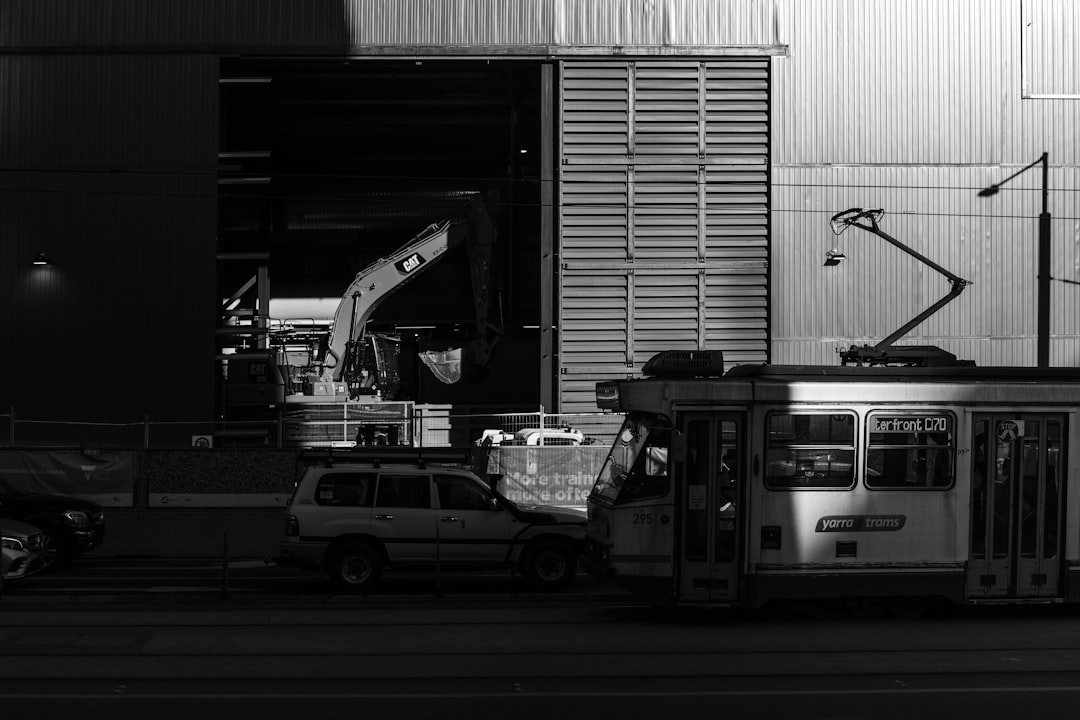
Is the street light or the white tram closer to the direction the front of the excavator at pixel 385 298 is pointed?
the street light

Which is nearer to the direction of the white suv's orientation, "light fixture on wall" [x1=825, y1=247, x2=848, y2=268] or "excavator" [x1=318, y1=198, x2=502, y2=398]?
the light fixture on wall

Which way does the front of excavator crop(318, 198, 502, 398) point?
to the viewer's right

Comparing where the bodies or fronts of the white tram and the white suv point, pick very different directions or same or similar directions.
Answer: very different directions

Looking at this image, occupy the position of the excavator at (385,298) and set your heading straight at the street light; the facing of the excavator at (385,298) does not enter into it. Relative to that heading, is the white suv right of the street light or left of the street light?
right

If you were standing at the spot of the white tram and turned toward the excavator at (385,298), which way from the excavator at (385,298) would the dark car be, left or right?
left

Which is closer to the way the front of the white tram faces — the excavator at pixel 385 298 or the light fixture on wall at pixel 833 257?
the excavator

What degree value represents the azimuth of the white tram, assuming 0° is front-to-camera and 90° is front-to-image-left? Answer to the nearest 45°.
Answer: approximately 90°

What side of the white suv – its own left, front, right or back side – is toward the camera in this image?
right

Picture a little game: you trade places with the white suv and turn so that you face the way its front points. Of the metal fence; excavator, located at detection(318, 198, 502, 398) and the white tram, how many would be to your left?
2

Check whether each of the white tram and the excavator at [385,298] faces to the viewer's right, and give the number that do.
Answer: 1

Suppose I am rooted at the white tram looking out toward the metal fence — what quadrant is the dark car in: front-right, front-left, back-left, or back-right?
front-left

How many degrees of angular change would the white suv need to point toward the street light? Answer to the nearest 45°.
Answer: approximately 45° to its left

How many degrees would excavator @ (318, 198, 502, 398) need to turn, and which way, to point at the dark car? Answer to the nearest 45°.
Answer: approximately 90° to its right
